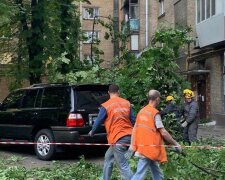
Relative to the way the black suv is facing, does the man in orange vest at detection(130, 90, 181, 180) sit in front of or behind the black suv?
behind

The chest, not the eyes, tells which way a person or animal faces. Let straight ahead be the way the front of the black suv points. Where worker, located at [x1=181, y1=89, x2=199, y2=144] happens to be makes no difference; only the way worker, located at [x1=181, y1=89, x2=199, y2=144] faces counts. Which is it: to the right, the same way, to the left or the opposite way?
to the left

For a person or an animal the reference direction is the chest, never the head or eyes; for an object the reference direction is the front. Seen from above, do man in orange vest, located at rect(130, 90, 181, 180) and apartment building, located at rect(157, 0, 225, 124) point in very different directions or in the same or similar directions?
very different directions

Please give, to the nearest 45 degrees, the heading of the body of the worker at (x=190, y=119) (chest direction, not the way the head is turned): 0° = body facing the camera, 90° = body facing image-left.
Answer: approximately 45°

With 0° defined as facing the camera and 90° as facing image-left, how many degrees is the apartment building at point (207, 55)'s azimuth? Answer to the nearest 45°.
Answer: approximately 45°

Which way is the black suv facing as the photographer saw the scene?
facing away from the viewer and to the left of the viewer

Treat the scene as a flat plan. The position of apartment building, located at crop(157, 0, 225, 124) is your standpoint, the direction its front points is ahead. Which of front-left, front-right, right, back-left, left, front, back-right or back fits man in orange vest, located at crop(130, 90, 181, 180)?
front-left

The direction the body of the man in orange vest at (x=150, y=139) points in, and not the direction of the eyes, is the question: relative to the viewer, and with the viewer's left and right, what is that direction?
facing away from the viewer and to the right of the viewer

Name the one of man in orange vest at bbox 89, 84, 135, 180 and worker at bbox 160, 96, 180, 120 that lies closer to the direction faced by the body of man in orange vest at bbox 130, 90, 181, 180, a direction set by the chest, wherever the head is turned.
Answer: the worker
